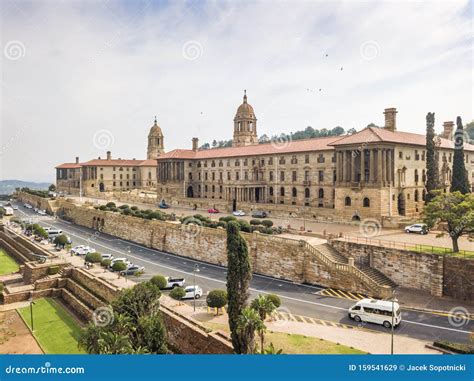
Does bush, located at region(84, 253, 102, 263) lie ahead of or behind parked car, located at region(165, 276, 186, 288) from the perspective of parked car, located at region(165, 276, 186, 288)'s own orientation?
ahead

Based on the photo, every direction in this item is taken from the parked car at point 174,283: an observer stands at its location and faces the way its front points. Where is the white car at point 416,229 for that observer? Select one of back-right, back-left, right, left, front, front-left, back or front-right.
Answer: back-right

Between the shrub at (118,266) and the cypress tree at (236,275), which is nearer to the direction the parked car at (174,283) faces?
the shrub

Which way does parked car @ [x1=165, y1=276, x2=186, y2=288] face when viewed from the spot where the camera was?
facing away from the viewer and to the left of the viewer

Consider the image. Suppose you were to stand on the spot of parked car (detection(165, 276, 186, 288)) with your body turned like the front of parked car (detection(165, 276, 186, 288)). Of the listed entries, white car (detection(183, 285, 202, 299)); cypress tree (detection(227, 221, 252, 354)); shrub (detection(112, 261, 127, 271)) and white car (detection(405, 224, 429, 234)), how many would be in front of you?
1

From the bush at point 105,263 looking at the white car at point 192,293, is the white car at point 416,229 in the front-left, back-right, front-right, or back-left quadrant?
front-left

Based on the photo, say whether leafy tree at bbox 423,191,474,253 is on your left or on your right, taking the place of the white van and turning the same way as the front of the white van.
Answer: on your right

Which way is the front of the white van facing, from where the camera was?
facing away from the viewer and to the left of the viewer
